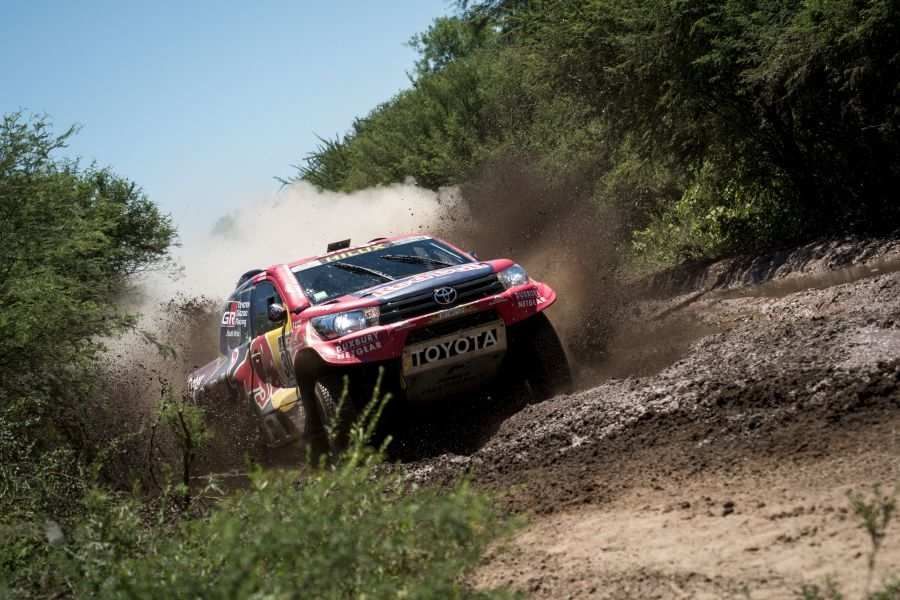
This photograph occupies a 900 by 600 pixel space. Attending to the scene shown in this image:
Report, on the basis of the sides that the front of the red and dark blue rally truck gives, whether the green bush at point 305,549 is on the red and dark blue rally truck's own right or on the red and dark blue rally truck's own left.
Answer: on the red and dark blue rally truck's own right

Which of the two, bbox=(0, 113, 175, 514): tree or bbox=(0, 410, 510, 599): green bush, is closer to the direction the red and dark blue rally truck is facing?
the green bush

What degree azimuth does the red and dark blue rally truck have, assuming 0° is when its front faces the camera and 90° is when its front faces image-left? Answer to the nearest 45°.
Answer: approximately 315°

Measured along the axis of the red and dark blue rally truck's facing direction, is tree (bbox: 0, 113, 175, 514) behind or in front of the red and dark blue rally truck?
behind
